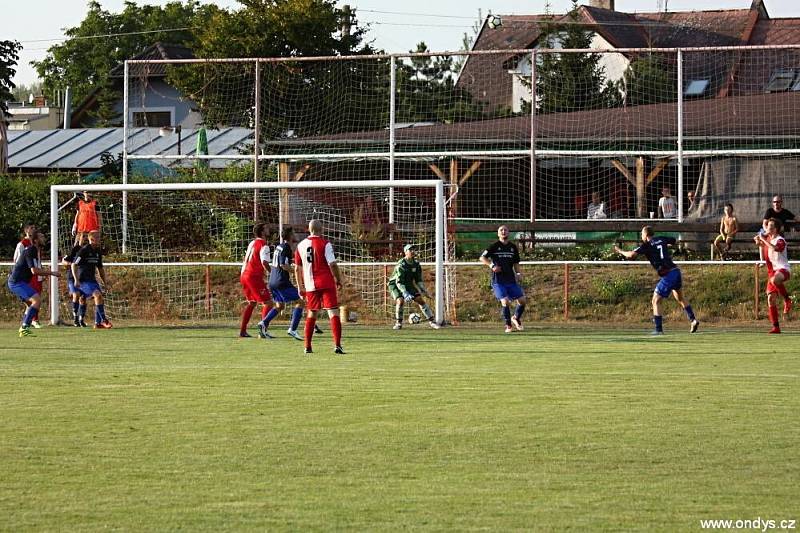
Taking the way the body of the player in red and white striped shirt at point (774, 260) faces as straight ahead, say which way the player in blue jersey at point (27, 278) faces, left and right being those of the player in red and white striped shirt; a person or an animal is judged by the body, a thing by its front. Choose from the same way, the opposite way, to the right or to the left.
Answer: the opposite way

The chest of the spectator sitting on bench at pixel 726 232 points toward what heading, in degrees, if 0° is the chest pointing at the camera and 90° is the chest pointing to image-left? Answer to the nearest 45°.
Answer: approximately 45°

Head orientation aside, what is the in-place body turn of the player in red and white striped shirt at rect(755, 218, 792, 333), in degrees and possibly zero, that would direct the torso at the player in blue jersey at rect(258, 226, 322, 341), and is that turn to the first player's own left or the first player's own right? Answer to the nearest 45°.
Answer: approximately 45° to the first player's own right

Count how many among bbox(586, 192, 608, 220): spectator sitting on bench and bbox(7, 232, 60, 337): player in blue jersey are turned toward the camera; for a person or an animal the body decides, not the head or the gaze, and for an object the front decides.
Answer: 1

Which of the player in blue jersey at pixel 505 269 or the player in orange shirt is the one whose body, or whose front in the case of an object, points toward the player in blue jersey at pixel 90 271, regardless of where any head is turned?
the player in orange shirt

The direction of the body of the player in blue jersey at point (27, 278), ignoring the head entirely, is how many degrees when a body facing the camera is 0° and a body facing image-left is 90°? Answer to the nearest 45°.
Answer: approximately 270°

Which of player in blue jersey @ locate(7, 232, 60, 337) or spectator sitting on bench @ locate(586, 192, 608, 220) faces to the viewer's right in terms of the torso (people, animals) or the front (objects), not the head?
the player in blue jersey

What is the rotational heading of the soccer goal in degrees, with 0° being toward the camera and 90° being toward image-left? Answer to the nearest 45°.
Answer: approximately 0°

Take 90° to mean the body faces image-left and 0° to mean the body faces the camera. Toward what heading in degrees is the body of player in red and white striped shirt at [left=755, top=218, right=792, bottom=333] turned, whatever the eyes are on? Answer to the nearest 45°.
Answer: approximately 45°

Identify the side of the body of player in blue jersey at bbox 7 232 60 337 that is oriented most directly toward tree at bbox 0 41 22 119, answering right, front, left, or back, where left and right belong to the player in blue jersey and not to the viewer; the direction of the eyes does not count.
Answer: left

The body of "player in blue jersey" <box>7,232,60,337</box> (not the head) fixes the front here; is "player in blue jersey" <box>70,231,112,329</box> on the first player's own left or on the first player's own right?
on the first player's own left
